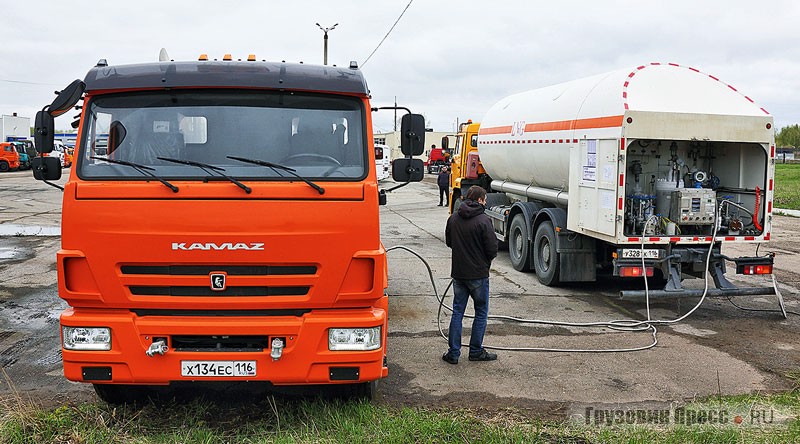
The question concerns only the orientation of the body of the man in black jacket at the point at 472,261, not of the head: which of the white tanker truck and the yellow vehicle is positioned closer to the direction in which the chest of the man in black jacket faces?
the white tanker truck

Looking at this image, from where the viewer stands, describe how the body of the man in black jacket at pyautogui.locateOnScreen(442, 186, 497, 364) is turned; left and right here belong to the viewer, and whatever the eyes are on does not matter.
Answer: facing away from the viewer and to the right of the viewer

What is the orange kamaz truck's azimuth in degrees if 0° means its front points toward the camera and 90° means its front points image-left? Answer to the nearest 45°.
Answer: approximately 0°

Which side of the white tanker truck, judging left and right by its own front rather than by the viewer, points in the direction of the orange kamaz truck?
left

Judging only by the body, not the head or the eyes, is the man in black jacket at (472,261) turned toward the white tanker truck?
yes

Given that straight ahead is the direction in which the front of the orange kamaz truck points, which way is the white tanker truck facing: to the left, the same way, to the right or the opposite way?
the opposite way

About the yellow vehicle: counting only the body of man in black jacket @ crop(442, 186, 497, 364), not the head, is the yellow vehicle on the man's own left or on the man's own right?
on the man's own left

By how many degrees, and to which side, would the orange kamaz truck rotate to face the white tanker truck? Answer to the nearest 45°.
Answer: approximately 135° to its left

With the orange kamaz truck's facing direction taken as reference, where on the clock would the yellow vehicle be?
The yellow vehicle is roughly at 7 o'clock from the orange kamaz truck.

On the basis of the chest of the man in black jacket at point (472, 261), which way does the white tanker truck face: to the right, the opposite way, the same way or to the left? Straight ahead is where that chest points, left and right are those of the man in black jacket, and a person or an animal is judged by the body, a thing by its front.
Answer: to the left

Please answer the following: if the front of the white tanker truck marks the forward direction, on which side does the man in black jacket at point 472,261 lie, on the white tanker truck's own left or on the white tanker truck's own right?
on the white tanker truck's own left
